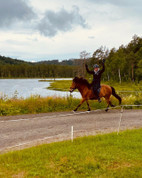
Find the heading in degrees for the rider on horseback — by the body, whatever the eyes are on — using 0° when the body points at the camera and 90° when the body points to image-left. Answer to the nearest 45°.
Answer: approximately 45°
